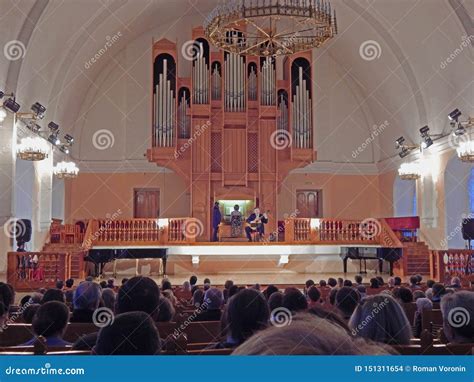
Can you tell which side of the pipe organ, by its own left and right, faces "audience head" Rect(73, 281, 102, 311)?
front

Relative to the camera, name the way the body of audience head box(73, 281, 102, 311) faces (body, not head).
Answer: away from the camera

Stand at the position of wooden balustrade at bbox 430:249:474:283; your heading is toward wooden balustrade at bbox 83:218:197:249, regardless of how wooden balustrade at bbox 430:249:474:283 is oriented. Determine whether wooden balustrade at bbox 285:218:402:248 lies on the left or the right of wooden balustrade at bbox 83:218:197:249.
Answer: right

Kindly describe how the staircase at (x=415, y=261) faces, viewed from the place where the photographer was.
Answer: facing the viewer

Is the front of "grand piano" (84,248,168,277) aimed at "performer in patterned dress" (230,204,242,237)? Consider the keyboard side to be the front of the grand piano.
no

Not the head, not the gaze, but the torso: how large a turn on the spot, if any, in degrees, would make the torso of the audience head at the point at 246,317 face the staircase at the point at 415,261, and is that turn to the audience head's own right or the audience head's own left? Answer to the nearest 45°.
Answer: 0° — they already face it

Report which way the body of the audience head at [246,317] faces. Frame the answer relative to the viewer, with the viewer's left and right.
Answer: facing away from the viewer

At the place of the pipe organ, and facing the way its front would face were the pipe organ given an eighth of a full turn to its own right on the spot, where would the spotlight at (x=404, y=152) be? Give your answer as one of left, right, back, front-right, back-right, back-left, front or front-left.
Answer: back-left

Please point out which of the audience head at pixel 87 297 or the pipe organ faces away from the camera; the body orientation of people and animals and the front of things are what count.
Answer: the audience head

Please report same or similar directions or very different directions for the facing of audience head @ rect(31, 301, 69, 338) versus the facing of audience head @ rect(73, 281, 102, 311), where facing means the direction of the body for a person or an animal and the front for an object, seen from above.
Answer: same or similar directions

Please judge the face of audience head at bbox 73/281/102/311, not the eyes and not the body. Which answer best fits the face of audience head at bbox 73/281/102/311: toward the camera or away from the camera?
away from the camera

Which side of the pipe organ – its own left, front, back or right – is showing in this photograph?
front

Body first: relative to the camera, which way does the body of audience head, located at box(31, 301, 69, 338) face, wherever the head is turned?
away from the camera

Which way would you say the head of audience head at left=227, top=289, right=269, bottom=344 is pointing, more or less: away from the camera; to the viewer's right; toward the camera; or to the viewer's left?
away from the camera

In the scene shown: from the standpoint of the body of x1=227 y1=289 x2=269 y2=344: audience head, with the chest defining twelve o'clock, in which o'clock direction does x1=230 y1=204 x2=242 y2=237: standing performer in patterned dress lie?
The standing performer in patterned dress is roughly at 12 o'clock from the audience head.
